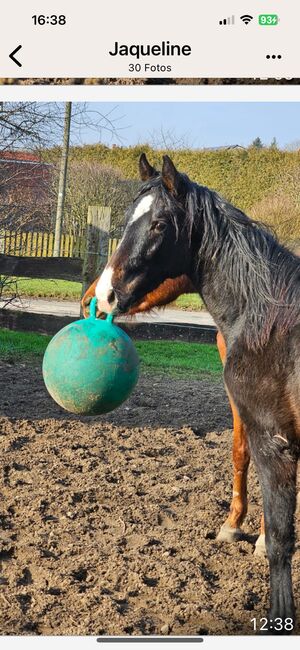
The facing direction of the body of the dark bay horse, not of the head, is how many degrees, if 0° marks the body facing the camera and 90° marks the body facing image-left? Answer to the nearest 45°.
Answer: approximately 90°

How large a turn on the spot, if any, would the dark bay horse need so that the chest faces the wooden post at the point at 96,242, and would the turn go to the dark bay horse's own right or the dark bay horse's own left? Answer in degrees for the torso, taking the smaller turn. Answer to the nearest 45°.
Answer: approximately 90° to the dark bay horse's own right

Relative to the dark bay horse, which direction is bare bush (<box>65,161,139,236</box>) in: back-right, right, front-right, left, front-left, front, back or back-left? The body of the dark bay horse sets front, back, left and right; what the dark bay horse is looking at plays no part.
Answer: right
